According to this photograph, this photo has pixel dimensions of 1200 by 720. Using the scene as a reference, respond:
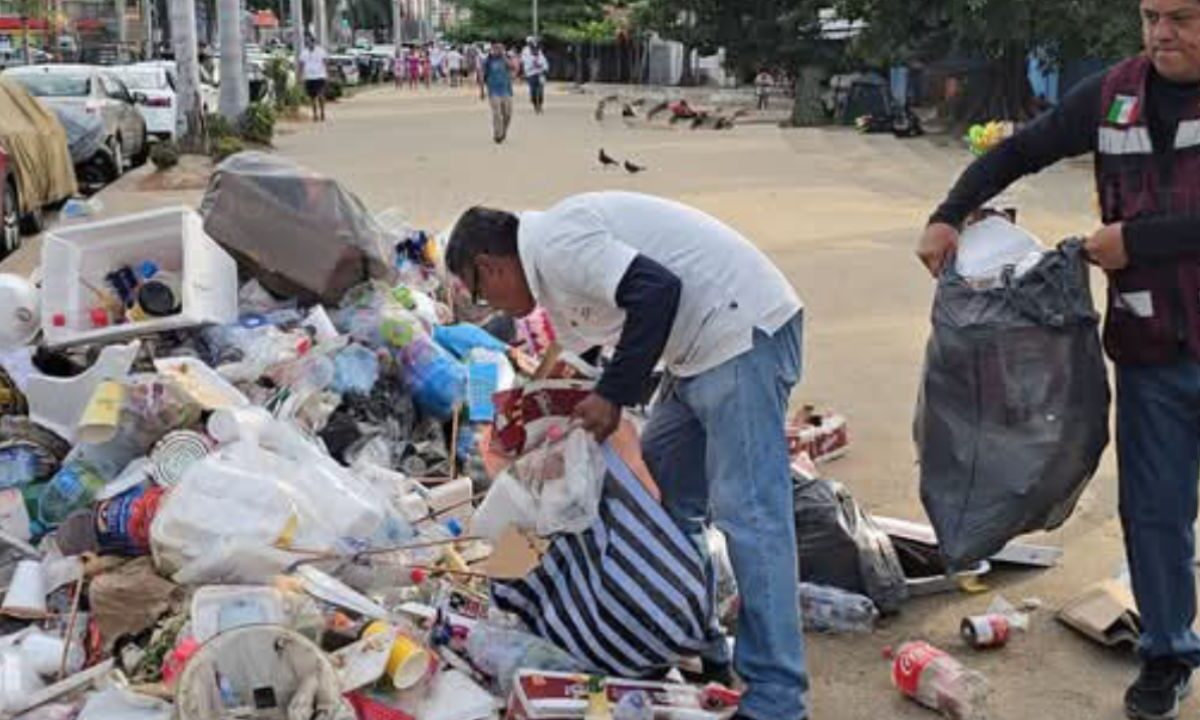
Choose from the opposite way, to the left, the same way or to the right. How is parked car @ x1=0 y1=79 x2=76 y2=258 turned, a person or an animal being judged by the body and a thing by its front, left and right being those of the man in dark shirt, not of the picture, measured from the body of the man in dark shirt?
to the left

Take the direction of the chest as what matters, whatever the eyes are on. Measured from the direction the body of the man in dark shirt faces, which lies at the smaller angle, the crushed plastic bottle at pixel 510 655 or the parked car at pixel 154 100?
the crushed plastic bottle

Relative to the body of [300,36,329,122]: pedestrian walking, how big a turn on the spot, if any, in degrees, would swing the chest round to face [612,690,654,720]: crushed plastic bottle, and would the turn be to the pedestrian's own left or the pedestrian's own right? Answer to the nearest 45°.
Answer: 0° — they already face it

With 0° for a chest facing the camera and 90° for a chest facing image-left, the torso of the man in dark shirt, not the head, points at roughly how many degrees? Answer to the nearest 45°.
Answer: approximately 0°

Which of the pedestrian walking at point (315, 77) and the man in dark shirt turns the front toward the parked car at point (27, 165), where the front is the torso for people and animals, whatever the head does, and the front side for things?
the pedestrian walking

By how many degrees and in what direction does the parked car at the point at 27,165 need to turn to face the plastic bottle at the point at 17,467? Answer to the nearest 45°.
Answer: approximately 180°

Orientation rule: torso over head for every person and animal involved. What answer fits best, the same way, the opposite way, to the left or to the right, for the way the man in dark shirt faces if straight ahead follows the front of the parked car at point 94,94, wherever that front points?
to the right
